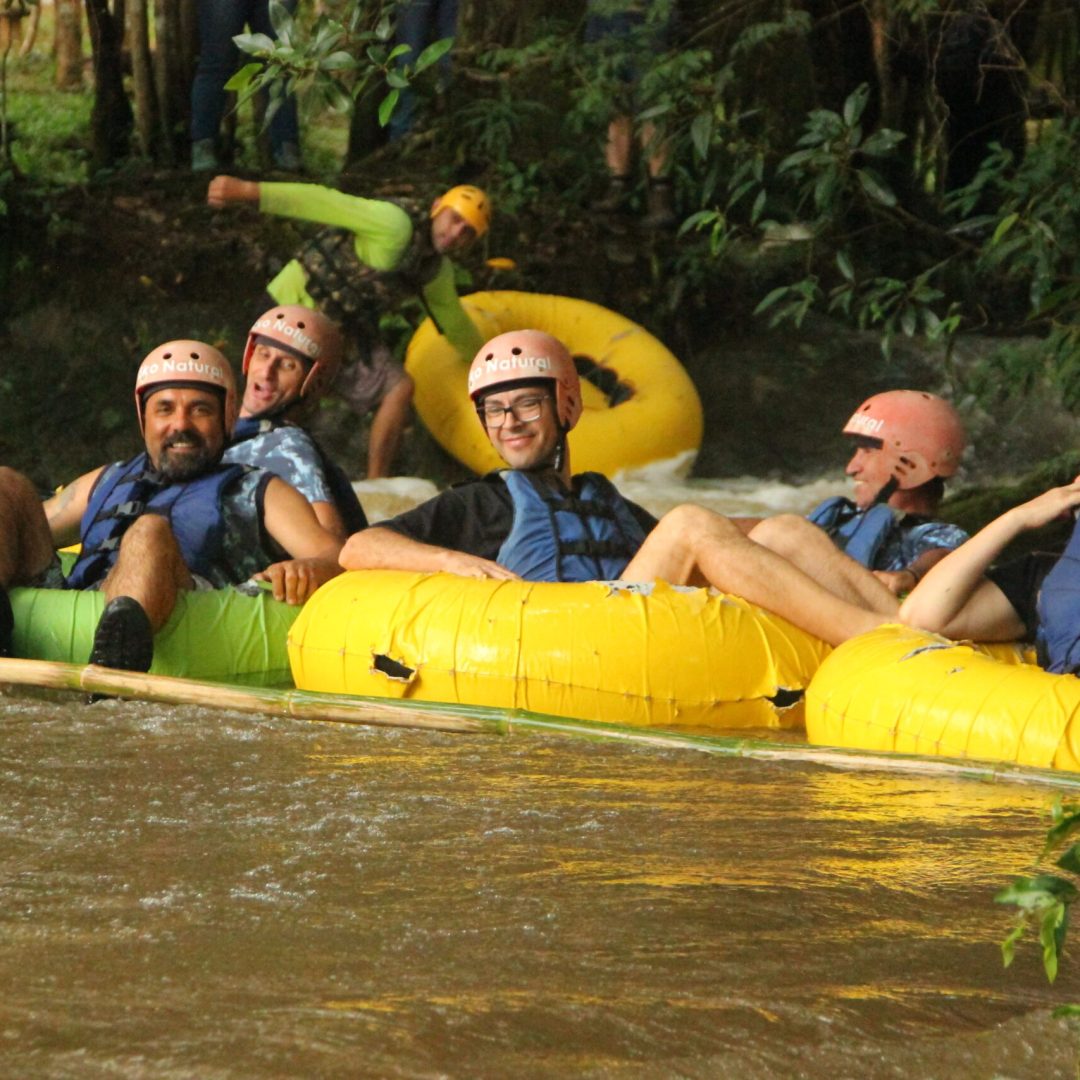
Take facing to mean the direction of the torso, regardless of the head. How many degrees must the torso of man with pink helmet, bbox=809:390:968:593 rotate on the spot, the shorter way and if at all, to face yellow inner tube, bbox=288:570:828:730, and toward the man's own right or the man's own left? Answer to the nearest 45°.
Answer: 0° — they already face it

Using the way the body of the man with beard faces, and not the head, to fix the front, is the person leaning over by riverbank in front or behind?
behind

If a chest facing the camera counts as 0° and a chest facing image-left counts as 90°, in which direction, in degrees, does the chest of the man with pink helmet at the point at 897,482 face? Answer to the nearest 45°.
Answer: approximately 45°

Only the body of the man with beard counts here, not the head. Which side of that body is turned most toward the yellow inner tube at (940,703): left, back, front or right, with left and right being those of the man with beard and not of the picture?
left

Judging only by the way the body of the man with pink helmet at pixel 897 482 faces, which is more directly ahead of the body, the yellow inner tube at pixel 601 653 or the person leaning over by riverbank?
the yellow inner tube

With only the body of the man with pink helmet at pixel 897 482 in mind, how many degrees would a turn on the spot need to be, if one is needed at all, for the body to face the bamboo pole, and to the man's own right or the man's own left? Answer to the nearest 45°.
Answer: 0° — they already face it

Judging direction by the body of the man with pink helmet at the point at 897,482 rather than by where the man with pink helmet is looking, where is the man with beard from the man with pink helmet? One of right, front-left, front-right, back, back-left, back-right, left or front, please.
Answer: front-right

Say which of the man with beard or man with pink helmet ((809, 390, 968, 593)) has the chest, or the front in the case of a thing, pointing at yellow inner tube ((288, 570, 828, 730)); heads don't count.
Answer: the man with pink helmet

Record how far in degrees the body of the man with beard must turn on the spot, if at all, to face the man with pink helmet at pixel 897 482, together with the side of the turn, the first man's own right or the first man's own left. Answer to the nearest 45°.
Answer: approximately 135° to the first man's own left

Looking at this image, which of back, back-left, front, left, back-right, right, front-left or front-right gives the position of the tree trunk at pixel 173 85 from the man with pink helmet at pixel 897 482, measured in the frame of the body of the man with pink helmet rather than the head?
right
